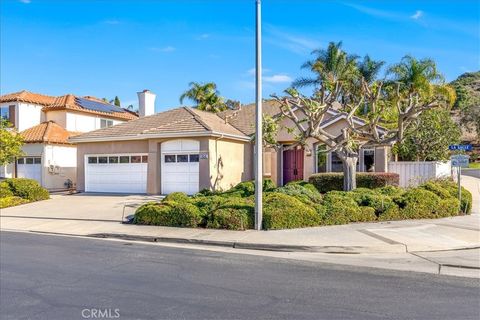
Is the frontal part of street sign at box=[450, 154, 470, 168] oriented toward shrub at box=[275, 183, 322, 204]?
no

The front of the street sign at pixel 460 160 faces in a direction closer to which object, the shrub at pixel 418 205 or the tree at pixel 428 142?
the shrub

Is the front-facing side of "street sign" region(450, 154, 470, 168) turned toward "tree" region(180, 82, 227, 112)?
no

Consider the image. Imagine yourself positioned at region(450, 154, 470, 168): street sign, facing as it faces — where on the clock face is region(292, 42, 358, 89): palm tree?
The palm tree is roughly at 5 o'clock from the street sign.

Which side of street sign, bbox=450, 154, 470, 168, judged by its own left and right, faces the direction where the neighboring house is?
right

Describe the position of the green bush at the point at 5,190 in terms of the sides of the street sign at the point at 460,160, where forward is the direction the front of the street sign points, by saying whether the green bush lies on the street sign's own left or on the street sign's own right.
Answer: on the street sign's own right

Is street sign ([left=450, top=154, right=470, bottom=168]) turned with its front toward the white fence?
no

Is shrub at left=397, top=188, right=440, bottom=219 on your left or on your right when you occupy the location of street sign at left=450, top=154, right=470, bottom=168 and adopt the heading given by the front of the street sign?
on your right

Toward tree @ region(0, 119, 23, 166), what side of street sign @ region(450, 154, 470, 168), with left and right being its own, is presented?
right

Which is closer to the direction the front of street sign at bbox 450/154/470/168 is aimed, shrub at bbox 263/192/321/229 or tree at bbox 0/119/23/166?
the shrub

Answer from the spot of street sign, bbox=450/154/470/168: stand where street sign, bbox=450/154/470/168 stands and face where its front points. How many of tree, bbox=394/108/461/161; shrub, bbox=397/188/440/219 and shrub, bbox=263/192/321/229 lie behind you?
1

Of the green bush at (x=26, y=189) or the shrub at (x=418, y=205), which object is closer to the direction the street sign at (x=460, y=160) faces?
the shrub

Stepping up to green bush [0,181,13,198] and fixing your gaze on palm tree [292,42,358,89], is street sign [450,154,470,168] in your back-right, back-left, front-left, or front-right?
front-right

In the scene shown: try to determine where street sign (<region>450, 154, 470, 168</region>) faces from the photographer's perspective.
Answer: facing the viewer

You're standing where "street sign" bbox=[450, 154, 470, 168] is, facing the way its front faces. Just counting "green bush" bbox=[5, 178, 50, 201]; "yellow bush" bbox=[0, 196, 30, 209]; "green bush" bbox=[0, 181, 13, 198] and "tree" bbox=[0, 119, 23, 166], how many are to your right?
4

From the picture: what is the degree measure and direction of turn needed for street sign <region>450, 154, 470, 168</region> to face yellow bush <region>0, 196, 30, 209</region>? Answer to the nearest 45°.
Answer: approximately 90° to its right

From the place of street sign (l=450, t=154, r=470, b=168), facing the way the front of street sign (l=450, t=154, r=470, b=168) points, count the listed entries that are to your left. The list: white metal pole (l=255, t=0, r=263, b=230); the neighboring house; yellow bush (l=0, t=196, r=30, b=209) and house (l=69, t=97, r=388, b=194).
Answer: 0
